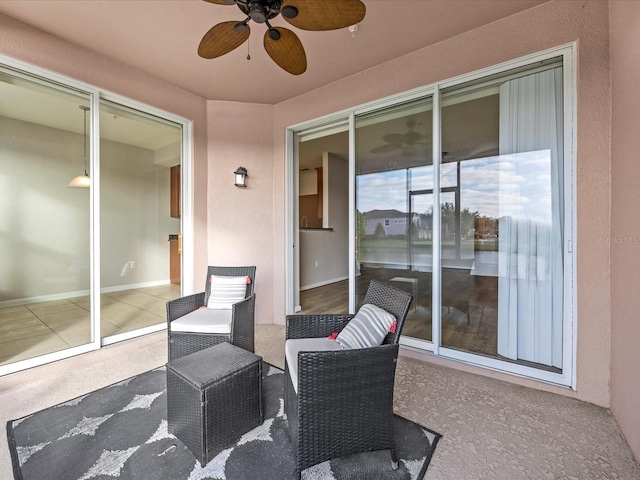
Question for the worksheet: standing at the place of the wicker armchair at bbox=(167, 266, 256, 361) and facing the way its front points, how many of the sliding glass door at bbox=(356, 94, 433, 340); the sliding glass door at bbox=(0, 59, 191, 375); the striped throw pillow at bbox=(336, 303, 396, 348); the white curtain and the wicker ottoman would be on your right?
1

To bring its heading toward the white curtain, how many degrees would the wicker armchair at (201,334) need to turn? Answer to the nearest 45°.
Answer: approximately 135° to its left

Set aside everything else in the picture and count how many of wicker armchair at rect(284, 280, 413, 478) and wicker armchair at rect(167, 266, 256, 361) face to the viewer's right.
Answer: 0

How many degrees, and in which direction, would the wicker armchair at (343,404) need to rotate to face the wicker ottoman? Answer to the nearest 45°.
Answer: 0° — it already faces it

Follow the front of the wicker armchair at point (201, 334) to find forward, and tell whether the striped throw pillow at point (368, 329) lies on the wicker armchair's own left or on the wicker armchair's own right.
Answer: on the wicker armchair's own left

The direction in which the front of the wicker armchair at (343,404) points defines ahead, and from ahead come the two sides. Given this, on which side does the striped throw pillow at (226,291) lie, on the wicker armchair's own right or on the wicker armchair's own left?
on the wicker armchair's own right

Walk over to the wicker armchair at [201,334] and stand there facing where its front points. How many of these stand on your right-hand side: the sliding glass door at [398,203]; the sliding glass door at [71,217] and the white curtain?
1

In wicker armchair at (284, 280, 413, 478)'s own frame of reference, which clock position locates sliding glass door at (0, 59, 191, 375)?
The sliding glass door is roughly at 1 o'clock from the wicker armchair.

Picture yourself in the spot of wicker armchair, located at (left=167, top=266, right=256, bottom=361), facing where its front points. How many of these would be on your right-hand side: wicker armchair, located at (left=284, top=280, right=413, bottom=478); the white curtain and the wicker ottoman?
0

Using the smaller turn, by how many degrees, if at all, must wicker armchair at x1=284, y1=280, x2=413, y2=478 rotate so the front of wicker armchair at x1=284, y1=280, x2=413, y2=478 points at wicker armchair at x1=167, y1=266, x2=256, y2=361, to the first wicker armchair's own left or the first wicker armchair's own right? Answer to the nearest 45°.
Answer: approximately 45° to the first wicker armchair's own right

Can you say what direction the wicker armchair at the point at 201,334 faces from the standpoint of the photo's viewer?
facing the viewer and to the left of the viewer

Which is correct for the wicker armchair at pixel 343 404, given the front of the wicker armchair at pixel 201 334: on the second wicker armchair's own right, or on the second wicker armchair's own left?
on the second wicker armchair's own left

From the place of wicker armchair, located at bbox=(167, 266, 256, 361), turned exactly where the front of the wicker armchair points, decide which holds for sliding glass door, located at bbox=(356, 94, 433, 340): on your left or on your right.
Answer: on your left

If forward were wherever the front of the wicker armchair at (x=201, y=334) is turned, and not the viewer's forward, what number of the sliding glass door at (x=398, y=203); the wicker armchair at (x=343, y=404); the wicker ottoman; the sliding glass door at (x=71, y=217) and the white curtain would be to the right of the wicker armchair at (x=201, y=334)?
1

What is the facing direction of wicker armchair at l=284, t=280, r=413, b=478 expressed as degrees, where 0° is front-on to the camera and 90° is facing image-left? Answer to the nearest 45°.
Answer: approximately 90°

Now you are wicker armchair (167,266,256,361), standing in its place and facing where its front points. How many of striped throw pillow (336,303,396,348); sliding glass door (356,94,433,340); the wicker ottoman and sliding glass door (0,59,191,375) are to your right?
1

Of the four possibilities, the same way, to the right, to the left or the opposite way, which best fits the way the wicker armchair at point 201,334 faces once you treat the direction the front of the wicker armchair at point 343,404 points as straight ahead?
to the left

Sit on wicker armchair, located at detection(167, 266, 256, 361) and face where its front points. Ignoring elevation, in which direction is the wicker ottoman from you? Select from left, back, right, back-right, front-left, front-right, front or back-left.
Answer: front-left
